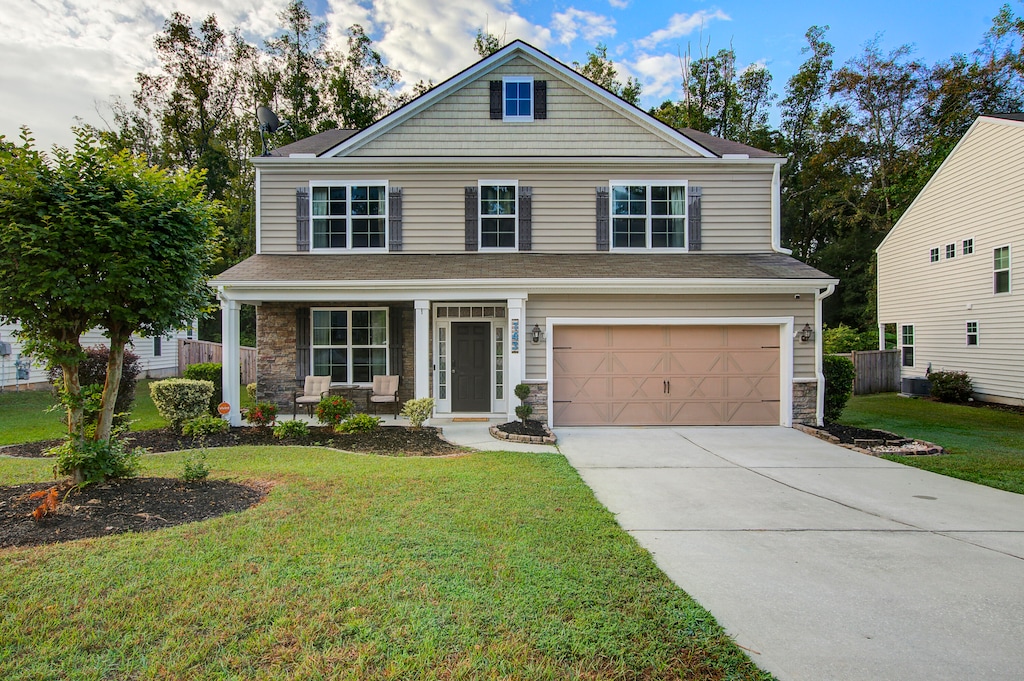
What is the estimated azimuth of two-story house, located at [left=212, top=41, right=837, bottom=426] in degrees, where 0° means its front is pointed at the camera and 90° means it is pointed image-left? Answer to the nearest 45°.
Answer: approximately 0°

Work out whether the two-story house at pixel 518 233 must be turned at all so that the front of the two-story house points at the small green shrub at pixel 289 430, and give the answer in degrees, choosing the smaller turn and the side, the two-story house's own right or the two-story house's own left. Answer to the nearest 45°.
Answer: approximately 45° to the two-story house's own right

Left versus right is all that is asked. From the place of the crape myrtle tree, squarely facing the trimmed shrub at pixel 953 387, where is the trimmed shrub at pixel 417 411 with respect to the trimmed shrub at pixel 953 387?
left

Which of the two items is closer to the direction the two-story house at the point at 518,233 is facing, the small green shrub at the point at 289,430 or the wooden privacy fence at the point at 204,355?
the small green shrub

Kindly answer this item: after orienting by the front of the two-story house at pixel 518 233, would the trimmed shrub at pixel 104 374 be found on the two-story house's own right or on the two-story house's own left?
on the two-story house's own right

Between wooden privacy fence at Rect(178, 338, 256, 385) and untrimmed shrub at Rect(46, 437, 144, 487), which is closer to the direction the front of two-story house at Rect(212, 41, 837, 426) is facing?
the untrimmed shrub

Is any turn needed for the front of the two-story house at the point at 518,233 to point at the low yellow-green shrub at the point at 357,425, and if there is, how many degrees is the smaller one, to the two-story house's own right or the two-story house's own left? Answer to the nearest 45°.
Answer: approximately 45° to the two-story house's own right

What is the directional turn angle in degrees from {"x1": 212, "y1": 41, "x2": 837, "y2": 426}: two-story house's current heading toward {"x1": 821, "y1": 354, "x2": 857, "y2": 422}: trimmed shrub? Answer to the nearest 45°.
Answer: approximately 90° to its left

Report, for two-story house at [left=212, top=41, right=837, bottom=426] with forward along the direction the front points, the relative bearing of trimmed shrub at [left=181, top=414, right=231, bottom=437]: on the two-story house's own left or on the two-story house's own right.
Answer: on the two-story house's own right

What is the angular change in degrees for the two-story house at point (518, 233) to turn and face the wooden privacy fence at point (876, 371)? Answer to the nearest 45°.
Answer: approximately 135° to its left

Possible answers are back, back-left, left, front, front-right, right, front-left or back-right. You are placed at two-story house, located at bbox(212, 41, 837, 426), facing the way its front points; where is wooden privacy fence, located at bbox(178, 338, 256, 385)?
back-right

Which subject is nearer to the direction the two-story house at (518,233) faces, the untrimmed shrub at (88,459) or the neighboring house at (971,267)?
the untrimmed shrub
